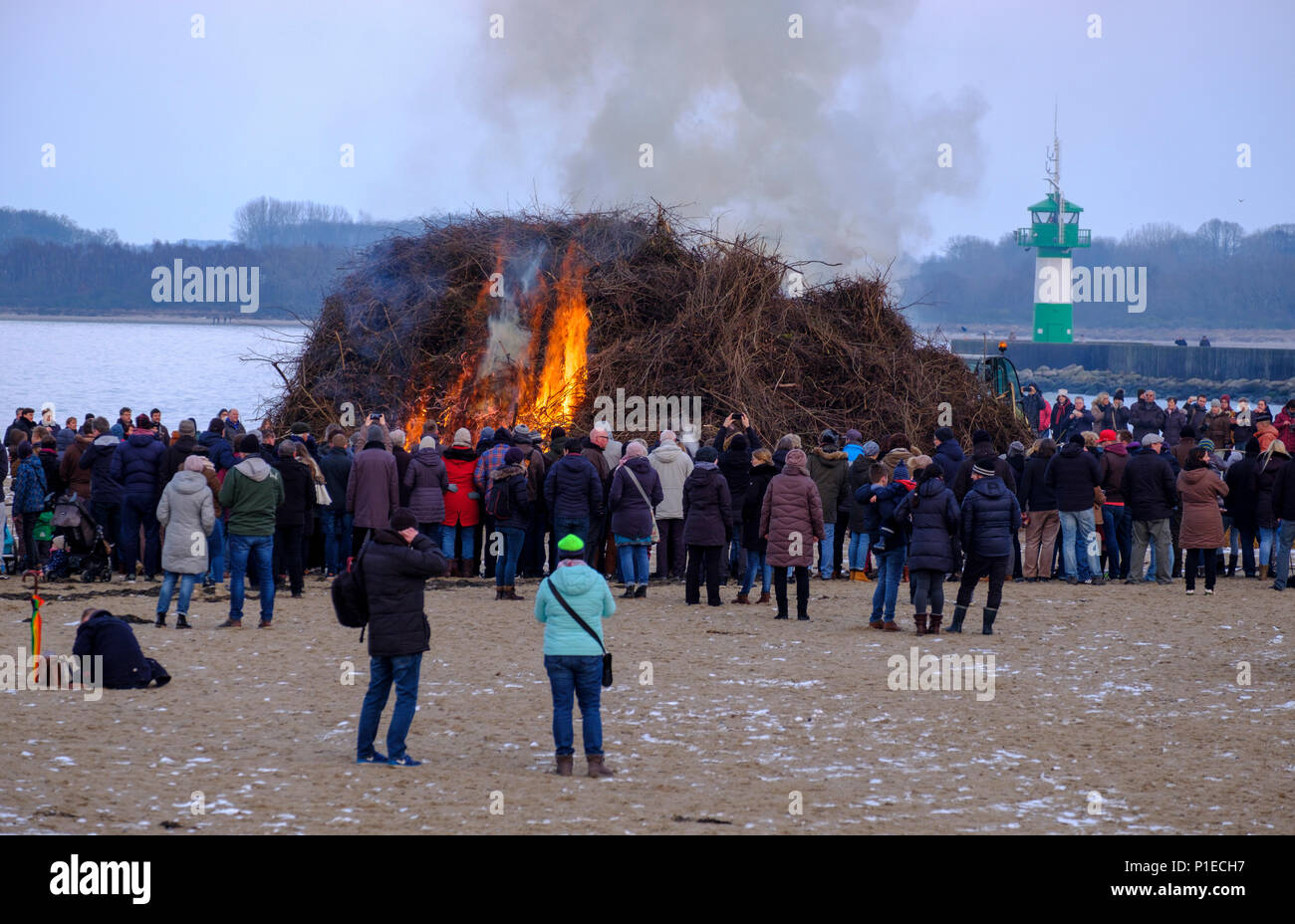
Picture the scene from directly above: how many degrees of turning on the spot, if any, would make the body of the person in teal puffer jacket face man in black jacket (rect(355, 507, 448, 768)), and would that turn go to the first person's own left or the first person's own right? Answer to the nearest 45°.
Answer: approximately 90° to the first person's own left

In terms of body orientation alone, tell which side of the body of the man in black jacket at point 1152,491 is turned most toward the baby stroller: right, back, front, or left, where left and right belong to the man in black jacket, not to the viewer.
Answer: left

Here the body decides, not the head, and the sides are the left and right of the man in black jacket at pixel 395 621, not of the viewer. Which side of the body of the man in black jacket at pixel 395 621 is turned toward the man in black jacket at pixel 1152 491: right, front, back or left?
front

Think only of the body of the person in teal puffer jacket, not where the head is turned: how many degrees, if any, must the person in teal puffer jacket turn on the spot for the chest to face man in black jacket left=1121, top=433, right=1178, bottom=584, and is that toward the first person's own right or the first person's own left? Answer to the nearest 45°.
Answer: approximately 45° to the first person's own right

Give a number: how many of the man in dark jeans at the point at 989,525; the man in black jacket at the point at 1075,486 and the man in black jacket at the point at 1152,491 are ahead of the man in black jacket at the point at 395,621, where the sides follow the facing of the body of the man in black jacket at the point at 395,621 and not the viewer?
3

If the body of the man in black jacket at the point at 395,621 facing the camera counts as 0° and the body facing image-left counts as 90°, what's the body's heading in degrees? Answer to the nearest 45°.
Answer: approximately 225°

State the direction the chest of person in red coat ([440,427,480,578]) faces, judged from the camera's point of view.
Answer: away from the camera

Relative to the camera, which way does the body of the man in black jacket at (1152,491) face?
away from the camera

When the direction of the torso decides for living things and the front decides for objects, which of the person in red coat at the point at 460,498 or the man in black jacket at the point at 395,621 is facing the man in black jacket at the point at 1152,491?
the man in black jacket at the point at 395,621

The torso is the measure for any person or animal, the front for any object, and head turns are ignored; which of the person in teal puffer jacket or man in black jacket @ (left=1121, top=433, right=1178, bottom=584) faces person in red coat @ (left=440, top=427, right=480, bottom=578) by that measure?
the person in teal puffer jacket

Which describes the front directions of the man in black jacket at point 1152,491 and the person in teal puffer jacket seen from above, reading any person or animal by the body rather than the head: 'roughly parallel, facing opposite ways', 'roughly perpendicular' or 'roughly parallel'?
roughly parallel

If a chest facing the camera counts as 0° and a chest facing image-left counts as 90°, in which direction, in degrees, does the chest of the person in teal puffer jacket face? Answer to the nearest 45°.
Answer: approximately 180°
